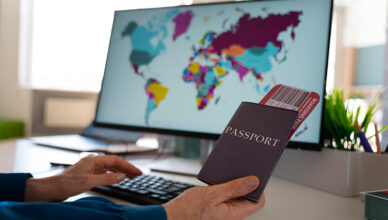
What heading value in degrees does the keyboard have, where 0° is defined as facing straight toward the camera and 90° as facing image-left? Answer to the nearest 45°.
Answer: approximately 45°
